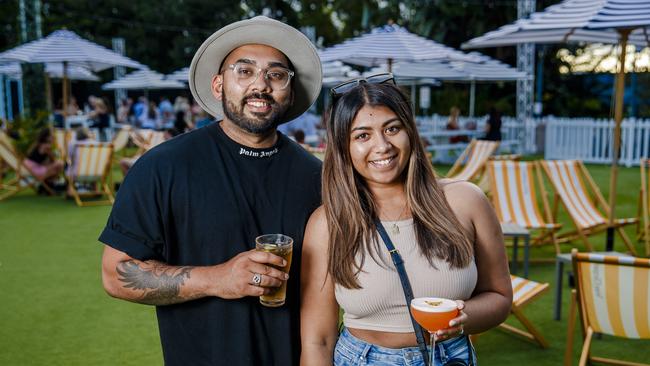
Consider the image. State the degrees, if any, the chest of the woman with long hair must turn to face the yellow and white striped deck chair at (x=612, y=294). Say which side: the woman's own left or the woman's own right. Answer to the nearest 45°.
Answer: approximately 135° to the woman's own left

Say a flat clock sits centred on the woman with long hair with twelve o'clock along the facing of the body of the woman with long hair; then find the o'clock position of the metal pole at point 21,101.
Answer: The metal pole is roughly at 5 o'clock from the woman with long hair.

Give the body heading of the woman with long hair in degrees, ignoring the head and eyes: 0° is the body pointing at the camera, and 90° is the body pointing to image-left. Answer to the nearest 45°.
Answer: approximately 0°

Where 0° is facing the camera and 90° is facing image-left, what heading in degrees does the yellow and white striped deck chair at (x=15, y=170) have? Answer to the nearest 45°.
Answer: approximately 270°

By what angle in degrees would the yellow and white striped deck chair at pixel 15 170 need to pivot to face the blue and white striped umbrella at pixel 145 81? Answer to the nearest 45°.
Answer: approximately 90° to its left

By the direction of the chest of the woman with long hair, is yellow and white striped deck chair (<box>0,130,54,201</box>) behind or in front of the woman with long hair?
behind
